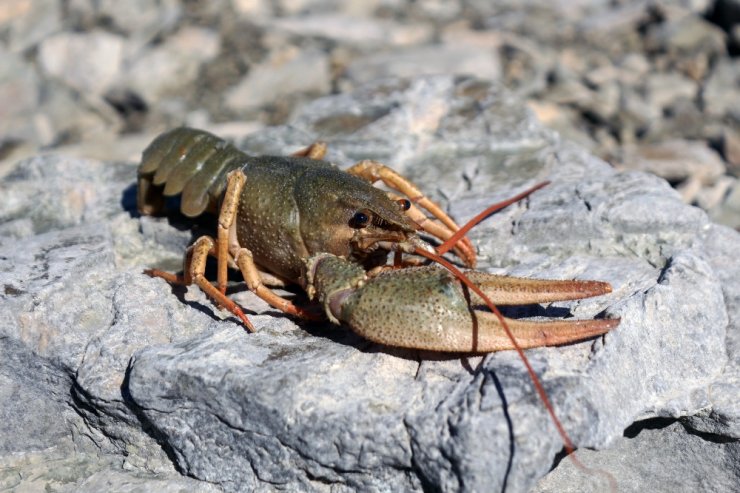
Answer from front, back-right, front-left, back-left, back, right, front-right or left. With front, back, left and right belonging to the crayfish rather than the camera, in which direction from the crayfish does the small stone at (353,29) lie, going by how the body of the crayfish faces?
back-left

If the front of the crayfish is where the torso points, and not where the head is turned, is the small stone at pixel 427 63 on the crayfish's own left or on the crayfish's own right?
on the crayfish's own left

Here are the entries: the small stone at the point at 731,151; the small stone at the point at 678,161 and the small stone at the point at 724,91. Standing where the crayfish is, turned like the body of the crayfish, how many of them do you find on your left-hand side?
3

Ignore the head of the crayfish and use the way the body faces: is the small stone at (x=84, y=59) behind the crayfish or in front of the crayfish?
behind

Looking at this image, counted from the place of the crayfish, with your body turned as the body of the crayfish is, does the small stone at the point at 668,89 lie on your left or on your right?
on your left

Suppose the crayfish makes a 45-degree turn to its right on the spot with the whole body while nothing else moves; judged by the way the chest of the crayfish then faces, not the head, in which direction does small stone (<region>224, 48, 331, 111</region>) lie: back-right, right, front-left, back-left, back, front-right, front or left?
back

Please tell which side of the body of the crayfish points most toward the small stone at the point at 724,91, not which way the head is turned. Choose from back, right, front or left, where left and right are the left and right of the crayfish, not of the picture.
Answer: left

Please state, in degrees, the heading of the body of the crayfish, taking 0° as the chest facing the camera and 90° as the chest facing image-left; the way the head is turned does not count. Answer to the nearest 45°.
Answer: approximately 315°

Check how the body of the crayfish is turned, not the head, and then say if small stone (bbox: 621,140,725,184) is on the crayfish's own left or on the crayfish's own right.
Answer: on the crayfish's own left

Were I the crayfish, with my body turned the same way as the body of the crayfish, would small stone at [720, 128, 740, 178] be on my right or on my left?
on my left
